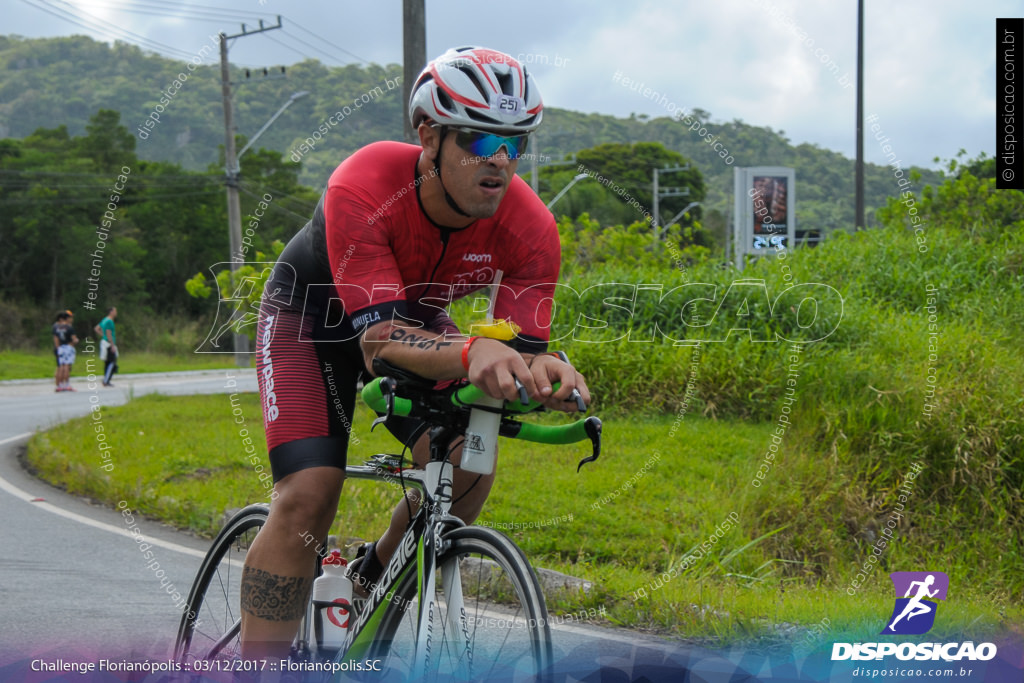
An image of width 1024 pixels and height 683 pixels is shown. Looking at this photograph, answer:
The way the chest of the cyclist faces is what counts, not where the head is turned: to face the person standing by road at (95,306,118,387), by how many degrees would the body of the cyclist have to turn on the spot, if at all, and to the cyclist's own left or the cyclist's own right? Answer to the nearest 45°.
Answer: approximately 135° to the cyclist's own left

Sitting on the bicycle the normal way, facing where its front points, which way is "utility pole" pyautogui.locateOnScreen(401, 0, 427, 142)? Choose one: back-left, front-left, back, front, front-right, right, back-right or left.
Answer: back-left

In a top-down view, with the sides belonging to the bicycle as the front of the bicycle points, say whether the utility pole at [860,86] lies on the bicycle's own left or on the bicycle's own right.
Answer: on the bicycle's own left

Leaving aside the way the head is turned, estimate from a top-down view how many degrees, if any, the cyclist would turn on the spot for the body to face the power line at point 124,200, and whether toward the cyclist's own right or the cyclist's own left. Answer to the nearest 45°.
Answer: approximately 135° to the cyclist's own left

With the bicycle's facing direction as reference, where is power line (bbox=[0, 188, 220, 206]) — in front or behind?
behind

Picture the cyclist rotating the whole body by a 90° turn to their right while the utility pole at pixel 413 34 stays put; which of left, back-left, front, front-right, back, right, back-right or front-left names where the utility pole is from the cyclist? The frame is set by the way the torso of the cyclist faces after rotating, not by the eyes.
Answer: back-right

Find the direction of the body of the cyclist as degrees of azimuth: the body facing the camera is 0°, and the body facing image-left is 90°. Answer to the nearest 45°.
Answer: approximately 315°

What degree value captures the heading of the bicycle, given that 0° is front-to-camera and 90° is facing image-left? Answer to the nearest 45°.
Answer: approximately 315°
